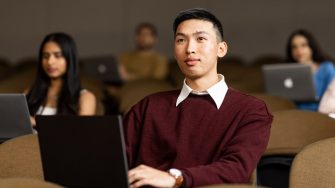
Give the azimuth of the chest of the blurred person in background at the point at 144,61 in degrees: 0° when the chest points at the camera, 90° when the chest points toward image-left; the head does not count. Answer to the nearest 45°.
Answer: approximately 0°

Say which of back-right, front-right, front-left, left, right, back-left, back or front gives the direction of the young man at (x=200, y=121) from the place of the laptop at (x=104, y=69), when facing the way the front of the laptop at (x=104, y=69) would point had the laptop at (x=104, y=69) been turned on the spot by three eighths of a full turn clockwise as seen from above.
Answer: front

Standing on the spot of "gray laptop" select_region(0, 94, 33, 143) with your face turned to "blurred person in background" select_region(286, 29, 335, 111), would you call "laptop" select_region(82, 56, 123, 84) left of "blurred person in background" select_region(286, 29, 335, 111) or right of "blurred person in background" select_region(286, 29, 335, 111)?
left

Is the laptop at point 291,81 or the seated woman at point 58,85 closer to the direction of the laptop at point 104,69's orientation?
the laptop

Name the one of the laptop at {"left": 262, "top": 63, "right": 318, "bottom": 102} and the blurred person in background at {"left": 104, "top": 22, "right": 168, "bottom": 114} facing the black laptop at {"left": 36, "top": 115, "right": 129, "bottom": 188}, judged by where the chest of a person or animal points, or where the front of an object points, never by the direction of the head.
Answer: the blurred person in background

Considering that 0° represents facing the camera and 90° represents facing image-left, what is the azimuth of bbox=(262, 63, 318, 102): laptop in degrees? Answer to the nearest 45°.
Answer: approximately 225°

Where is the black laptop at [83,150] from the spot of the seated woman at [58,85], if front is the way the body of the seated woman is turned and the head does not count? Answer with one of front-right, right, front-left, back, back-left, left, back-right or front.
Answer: front-left

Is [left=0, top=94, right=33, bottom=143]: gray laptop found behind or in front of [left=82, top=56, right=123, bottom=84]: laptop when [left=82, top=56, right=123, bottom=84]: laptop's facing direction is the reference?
behind

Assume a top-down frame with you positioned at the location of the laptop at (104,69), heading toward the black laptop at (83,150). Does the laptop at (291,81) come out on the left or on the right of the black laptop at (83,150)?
left

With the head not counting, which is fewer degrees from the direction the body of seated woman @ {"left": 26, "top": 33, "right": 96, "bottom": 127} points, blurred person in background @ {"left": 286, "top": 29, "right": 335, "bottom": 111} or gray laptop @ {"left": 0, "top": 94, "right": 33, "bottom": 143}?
the gray laptop

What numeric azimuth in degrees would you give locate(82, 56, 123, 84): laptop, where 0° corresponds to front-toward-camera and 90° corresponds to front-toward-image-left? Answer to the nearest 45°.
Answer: approximately 225°

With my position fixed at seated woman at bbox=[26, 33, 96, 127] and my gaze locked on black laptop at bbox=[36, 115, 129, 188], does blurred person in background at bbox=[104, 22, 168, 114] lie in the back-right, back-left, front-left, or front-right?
back-left

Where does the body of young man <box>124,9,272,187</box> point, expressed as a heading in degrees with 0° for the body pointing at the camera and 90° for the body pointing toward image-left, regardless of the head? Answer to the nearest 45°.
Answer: approximately 45°
